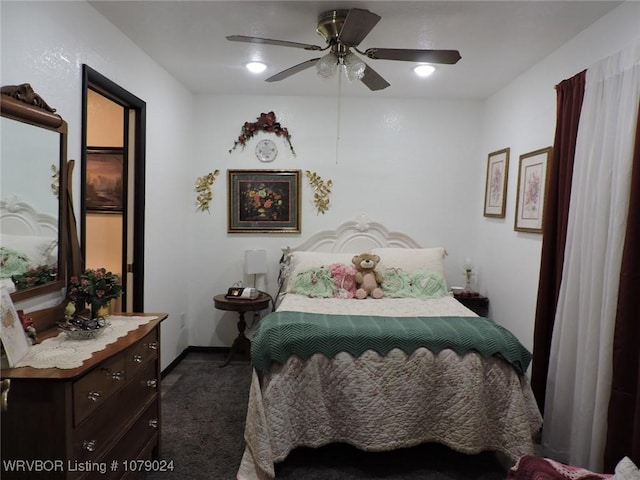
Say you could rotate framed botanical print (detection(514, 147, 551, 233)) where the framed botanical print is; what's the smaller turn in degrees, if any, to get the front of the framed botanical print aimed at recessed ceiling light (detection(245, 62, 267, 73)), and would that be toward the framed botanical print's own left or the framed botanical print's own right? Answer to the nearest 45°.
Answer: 0° — it already faces it

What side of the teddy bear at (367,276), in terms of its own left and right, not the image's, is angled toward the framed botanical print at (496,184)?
left

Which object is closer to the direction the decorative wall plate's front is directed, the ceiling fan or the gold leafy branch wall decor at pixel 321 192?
the ceiling fan

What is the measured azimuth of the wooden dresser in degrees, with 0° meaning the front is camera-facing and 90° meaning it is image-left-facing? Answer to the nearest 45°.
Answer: approximately 315°

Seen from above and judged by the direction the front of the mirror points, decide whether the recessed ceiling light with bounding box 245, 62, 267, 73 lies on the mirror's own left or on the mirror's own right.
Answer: on the mirror's own left

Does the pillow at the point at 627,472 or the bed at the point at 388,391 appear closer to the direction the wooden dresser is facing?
the pillow

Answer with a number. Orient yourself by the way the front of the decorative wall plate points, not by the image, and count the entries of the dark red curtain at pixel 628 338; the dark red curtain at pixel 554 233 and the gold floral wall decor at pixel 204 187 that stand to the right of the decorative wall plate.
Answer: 1

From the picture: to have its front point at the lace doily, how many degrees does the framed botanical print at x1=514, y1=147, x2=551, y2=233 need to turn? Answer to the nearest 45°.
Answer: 0° — it already faces it

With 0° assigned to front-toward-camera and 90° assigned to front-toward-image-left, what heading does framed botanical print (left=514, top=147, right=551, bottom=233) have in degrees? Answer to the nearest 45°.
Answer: approximately 45°

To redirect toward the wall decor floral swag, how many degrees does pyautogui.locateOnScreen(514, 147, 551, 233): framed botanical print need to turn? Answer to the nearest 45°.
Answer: approximately 45° to its right

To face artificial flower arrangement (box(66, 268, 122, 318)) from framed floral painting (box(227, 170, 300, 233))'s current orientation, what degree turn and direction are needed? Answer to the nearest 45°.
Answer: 0° — it already faces it

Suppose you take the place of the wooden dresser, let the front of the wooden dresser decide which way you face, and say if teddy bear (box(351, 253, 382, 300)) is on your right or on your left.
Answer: on your left

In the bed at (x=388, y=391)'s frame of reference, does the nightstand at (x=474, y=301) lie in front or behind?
behind

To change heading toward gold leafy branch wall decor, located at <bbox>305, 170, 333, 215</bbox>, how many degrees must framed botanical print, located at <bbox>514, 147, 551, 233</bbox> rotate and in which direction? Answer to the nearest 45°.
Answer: approximately 45° to its right

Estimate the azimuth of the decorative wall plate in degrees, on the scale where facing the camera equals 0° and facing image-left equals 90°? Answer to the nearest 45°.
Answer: approximately 0°

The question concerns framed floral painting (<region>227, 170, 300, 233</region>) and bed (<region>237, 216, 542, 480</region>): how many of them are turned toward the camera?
2
